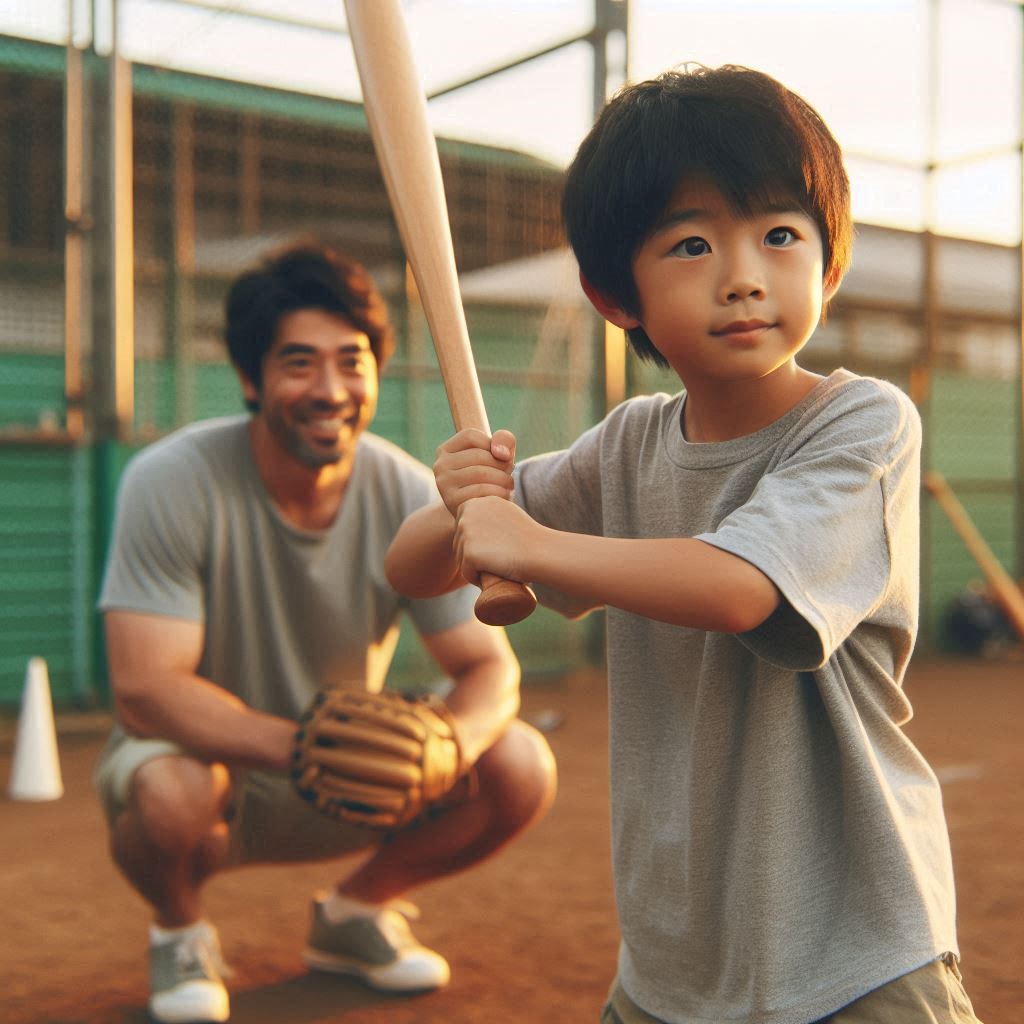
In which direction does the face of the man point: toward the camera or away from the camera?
toward the camera

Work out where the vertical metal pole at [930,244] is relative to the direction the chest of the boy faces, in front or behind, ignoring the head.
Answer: behind

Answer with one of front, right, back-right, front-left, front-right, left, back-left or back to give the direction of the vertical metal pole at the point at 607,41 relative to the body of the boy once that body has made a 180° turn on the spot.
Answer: front-left

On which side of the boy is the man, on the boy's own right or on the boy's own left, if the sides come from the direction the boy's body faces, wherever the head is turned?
on the boy's own right

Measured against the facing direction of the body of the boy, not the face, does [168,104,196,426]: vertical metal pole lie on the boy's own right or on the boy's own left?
on the boy's own right

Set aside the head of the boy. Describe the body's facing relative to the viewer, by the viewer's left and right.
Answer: facing the viewer and to the left of the viewer

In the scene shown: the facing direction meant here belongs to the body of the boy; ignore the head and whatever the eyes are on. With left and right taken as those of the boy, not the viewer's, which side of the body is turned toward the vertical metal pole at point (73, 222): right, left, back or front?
right
